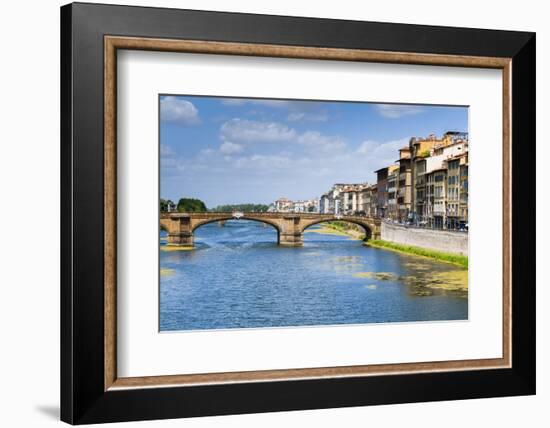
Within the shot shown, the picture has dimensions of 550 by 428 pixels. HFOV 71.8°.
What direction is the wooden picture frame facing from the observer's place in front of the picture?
facing the viewer and to the right of the viewer
